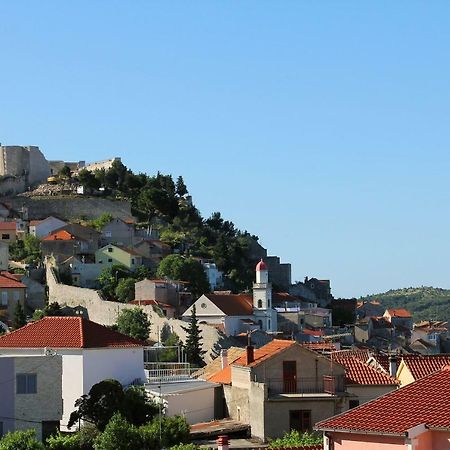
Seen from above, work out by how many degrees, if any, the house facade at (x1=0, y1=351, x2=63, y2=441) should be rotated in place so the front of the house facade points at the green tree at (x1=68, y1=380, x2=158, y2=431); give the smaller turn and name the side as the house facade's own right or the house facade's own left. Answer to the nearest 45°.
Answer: approximately 45° to the house facade's own left

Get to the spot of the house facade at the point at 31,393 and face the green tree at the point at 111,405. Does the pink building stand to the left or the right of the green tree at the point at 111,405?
right

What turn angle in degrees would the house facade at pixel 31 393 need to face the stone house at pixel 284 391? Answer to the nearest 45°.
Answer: approximately 90° to its left

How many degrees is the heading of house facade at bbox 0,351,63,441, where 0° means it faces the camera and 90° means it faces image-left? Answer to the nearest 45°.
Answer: approximately 0°
